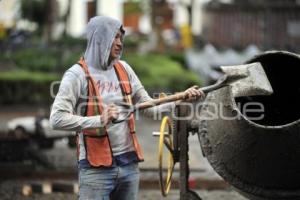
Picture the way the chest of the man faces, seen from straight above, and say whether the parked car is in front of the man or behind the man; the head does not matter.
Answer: behind

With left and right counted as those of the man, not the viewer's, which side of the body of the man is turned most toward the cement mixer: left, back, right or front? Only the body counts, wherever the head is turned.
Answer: left

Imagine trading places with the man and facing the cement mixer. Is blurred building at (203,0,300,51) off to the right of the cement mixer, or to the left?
left

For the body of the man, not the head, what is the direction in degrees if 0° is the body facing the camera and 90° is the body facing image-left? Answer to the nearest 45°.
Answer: approximately 315°

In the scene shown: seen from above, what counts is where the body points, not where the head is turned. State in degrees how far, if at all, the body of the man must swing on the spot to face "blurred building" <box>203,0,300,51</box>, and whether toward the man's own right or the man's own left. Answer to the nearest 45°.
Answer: approximately 135° to the man's own left

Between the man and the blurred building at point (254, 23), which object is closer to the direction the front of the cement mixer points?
the man
